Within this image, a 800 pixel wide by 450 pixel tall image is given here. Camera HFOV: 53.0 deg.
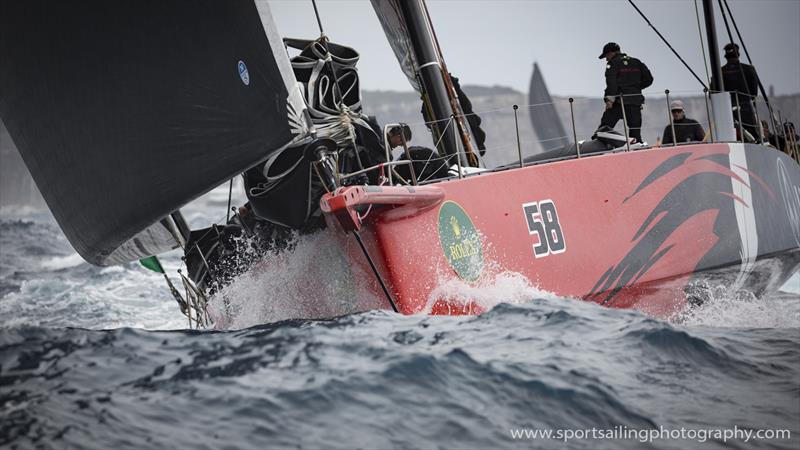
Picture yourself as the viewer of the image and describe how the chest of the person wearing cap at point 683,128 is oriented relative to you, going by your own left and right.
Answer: facing the viewer and to the left of the viewer

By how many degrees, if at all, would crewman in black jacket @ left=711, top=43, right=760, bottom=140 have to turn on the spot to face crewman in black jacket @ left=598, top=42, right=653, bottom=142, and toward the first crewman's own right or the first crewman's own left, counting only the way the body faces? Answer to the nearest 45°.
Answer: approximately 90° to the first crewman's own left

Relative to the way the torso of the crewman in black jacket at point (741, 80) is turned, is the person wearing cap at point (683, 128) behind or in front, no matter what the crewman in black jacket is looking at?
in front

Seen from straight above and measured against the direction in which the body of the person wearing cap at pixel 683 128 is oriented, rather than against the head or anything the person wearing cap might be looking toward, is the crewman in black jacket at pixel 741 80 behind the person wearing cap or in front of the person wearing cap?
behind

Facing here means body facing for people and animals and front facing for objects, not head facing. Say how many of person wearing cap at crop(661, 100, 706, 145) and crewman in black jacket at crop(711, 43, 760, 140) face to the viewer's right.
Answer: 0
